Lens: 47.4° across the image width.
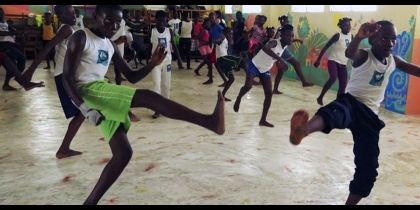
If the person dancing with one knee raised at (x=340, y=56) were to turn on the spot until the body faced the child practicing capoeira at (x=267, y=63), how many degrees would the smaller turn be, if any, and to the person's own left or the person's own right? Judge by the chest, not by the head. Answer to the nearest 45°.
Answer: approximately 90° to the person's own right

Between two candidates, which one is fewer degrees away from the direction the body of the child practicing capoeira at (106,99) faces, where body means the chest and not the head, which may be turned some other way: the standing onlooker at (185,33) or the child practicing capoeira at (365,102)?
the child practicing capoeira

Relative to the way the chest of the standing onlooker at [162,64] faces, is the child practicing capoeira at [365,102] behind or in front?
in front

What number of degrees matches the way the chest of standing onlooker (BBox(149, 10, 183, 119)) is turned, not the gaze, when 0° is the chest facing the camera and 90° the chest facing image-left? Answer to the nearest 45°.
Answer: approximately 0°

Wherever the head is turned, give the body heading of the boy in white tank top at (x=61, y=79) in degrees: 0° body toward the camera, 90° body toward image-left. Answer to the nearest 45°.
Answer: approximately 270°

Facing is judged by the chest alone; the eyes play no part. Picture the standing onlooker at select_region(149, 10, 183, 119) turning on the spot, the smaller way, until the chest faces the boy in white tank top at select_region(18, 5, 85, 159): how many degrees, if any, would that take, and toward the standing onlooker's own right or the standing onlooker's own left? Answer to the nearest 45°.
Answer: approximately 45° to the standing onlooker's own right

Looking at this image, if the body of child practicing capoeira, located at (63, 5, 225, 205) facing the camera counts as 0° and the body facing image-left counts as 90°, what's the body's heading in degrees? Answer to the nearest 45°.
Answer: approximately 315°

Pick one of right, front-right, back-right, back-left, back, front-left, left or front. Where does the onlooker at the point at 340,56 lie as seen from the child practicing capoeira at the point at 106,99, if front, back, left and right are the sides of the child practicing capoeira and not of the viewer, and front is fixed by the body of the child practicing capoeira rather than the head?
left

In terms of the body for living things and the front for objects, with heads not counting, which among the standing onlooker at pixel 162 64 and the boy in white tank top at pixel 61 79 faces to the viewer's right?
the boy in white tank top

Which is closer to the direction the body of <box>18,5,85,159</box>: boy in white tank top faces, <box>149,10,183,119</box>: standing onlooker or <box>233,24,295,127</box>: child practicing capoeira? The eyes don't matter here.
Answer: the child practicing capoeira

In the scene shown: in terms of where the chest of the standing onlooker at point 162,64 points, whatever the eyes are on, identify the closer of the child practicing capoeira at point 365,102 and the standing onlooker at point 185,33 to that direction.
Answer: the child practicing capoeira
